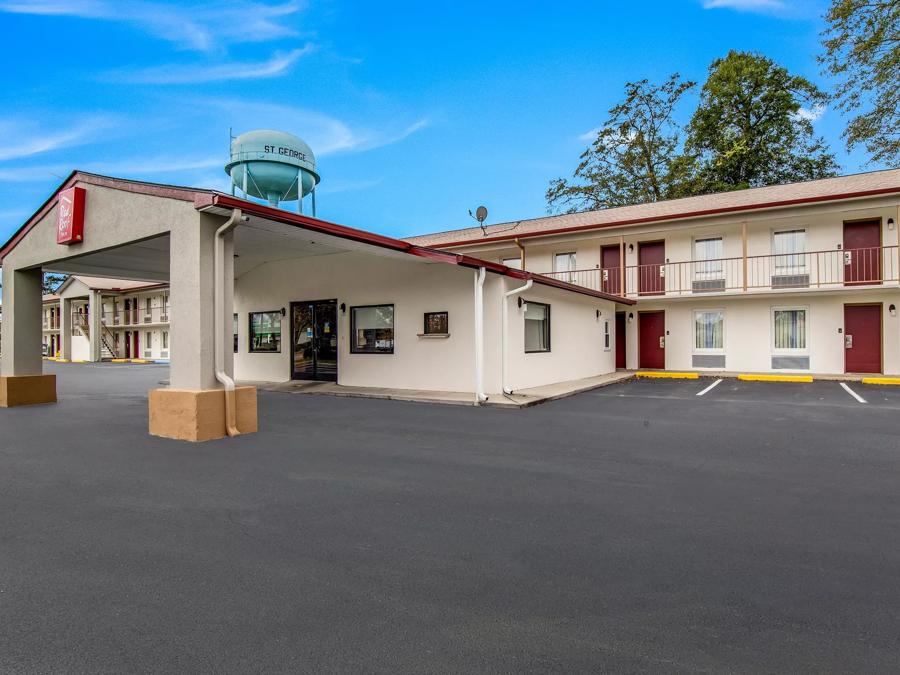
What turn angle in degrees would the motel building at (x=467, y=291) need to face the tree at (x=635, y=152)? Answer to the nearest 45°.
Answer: approximately 180°

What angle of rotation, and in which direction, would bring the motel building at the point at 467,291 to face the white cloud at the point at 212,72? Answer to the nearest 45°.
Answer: approximately 90° to its right

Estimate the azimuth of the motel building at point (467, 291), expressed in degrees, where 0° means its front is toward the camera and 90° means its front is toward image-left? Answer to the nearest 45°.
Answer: approximately 45°

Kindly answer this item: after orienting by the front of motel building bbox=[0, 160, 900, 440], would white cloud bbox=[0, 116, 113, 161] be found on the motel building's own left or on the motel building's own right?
on the motel building's own right

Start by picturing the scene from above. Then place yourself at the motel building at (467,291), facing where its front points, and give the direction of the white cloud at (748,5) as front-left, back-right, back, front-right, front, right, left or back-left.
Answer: back
